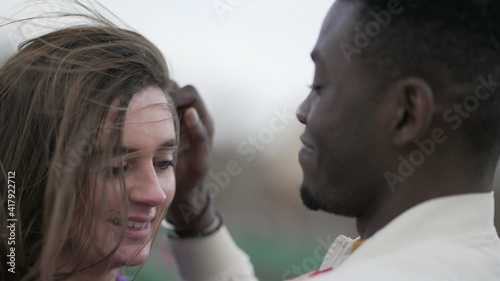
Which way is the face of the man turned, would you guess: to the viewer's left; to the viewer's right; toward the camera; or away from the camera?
to the viewer's left

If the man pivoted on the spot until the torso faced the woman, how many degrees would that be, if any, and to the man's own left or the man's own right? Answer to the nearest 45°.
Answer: approximately 45° to the man's own right

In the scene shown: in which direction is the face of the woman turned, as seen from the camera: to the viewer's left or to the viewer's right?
to the viewer's right

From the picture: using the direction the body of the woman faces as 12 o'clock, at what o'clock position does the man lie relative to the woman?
The man is roughly at 12 o'clock from the woman.

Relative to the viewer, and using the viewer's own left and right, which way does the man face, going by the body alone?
facing to the left of the viewer

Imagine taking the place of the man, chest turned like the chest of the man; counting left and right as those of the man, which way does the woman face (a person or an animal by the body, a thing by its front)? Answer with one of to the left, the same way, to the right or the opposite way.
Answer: the opposite way

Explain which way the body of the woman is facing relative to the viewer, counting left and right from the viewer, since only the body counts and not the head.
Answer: facing the viewer and to the right of the viewer

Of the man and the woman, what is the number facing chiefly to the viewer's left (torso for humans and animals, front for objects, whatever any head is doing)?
1
